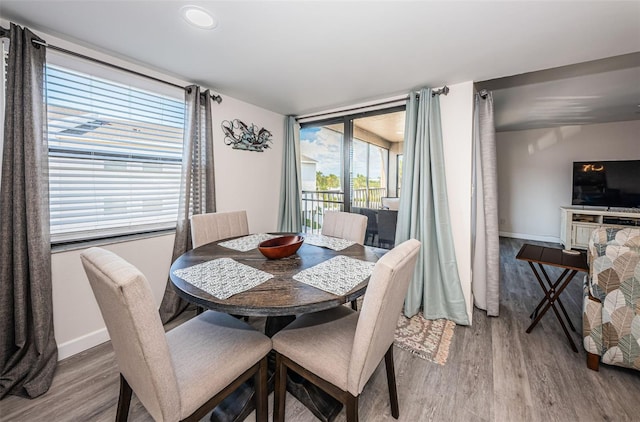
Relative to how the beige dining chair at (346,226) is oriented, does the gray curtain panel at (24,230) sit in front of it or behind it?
in front

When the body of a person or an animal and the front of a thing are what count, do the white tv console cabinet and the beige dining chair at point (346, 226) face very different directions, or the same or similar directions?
same or similar directions

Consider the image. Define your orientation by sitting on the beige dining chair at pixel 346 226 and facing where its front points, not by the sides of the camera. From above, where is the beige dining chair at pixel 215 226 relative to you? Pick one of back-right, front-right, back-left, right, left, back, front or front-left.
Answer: front-right

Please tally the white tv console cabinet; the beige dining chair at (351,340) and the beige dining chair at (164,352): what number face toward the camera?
1

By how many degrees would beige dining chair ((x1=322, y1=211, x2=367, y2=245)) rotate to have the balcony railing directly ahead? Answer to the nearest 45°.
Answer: approximately 135° to its right

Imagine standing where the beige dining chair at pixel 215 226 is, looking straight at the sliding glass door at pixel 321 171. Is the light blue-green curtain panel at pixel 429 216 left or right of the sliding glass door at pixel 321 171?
right

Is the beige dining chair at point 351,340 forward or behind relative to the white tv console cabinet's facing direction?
forward

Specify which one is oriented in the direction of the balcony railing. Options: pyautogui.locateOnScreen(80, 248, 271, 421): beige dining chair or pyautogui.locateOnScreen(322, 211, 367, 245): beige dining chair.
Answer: pyautogui.locateOnScreen(80, 248, 271, 421): beige dining chair

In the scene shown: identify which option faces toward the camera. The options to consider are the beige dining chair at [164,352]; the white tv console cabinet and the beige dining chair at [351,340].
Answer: the white tv console cabinet

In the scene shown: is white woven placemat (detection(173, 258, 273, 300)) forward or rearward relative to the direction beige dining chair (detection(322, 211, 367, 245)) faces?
forward

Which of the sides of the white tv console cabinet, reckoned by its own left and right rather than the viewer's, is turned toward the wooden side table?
front

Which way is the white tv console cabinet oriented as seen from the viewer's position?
toward the camera

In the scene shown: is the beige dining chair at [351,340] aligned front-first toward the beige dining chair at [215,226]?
yes

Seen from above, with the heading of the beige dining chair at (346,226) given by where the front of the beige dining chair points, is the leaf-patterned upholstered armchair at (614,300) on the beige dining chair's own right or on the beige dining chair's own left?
on the beige dining chair's own left

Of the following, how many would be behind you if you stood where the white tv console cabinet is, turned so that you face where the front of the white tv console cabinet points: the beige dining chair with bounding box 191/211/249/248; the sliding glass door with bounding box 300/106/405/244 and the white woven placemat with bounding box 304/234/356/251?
0

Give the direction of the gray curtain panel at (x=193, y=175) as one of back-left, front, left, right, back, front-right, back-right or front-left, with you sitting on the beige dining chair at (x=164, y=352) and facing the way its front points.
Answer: front-left

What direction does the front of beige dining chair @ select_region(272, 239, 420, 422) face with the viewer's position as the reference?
facing away from the viewer and to the left of the viewer

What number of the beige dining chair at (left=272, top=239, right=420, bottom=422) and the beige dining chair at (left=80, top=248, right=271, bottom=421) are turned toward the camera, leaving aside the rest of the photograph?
0

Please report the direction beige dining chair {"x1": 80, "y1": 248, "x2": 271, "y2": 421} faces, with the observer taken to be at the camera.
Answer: facing away from the viewer and to the right of the viewer

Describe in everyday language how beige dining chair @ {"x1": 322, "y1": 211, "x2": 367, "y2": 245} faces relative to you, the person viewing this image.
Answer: facing the viewer and to the left of the viewer

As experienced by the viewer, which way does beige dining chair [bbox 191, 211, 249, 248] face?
facing the viewer and to the right of the viewer
